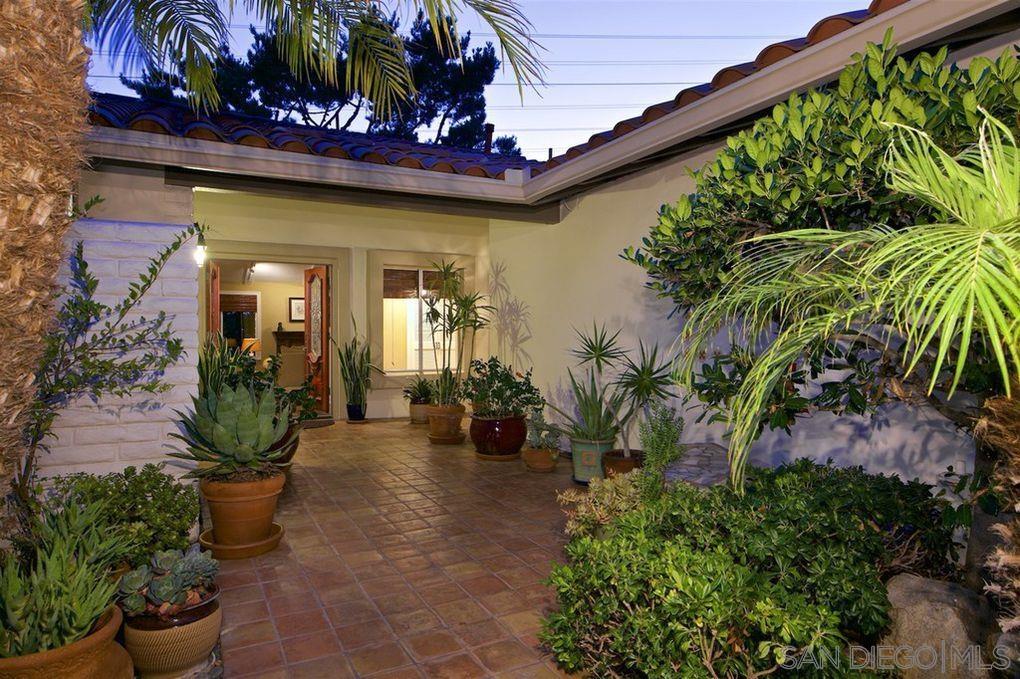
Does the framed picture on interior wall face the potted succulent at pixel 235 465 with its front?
yes

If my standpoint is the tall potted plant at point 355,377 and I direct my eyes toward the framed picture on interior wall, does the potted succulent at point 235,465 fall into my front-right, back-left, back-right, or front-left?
back-left

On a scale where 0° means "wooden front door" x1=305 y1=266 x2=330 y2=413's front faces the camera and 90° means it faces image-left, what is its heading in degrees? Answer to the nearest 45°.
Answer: approximately 45°

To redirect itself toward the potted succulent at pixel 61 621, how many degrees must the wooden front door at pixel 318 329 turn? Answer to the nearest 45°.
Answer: approximately 45° to its left

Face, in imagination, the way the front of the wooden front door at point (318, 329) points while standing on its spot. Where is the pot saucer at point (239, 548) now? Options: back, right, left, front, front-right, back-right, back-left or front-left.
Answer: front-left

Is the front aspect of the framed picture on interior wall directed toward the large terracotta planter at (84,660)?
yes

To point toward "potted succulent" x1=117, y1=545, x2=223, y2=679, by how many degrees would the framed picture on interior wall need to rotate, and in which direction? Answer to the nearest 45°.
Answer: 0° — it already faces it

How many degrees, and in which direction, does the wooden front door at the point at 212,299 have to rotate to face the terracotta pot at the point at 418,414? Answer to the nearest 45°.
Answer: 0° — it already faces it

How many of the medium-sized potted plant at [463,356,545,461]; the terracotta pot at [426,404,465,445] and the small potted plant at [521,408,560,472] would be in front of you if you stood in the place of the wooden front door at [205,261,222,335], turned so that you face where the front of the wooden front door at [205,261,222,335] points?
3

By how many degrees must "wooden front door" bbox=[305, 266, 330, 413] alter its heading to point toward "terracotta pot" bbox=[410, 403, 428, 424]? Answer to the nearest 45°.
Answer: approximately 90° to its left

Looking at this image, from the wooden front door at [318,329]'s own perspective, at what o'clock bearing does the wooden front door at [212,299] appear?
the wooden front door at [212,299] is roughly at 1 o'clock from the wooden front door at [318,329].
